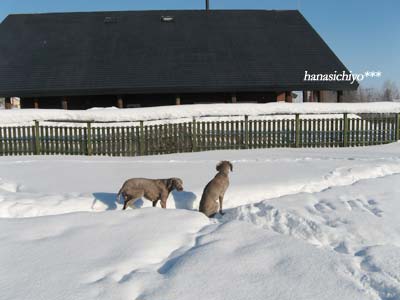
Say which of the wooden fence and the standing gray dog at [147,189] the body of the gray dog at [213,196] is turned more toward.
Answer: the wooden fence

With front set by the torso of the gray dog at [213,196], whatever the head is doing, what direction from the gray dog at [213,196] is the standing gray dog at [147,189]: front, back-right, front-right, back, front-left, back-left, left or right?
back-left

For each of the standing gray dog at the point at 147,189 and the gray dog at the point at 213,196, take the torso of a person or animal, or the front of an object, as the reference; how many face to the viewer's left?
0

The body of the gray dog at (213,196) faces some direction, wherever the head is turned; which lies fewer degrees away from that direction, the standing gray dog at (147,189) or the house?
the house

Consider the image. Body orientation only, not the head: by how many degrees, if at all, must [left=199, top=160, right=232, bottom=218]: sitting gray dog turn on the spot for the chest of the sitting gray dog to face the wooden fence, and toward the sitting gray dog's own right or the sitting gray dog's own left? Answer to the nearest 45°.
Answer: approximately 45° to the sitting gray dog's own left

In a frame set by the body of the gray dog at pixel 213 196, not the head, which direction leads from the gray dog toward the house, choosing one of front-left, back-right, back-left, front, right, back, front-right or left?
front-left

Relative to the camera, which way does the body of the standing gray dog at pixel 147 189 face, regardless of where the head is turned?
to the viewer's right

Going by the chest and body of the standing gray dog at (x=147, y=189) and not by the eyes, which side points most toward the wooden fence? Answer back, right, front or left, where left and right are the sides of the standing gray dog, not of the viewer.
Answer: left

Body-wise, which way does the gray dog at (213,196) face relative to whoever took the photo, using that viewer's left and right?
facing away from the viewer and to the right of the viewer
